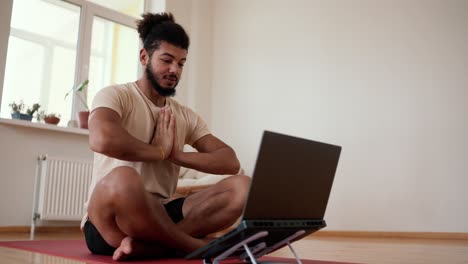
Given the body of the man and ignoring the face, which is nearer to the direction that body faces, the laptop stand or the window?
the laptop stand

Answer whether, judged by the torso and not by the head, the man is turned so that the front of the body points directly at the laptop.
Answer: yes

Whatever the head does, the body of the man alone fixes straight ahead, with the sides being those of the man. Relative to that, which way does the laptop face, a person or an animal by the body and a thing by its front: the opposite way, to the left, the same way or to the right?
the opposite way

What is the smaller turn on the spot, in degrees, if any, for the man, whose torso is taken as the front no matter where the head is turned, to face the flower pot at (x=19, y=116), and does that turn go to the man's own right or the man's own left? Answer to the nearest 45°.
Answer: approximately 180°

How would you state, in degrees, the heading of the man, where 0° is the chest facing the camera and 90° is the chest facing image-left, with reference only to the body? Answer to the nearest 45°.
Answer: approximately 315°

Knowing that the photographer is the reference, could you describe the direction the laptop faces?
facing away from the viewer and to the left of the viewer
